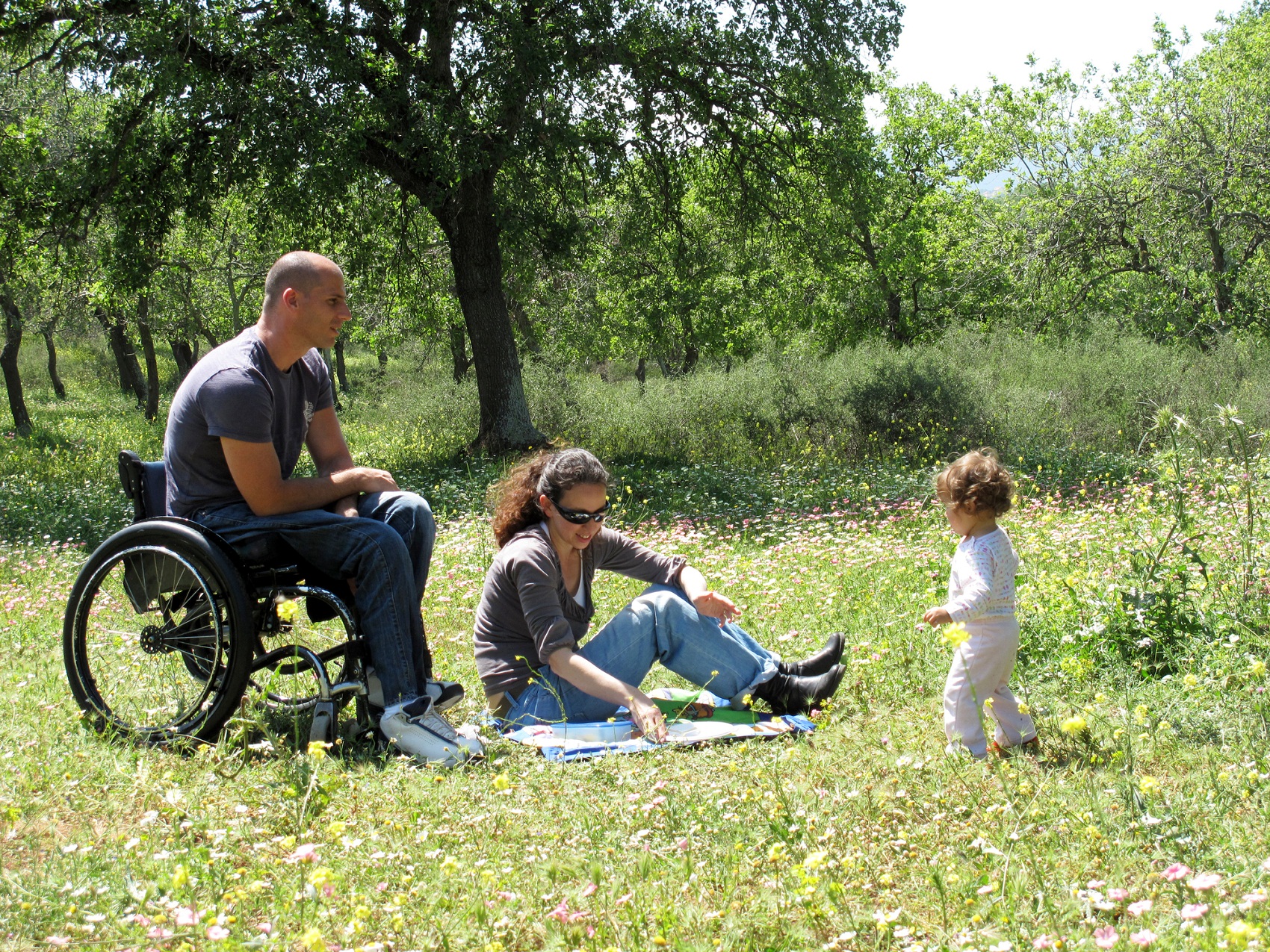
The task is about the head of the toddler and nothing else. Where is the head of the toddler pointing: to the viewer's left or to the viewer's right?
to the viewer's left

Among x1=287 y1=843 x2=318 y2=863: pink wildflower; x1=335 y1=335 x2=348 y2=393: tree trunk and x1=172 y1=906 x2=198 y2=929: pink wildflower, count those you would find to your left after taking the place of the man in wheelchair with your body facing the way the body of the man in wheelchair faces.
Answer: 1

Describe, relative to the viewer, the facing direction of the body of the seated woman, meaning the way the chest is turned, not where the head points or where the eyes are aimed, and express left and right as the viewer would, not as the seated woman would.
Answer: facing to the right of the viewer

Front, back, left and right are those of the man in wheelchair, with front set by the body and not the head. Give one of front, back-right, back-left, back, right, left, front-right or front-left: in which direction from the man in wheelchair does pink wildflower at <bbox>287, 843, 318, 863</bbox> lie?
right

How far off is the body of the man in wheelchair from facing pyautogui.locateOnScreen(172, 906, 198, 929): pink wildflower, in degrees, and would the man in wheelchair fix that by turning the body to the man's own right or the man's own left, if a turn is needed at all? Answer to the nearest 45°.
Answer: approximately 90° to the man's own right

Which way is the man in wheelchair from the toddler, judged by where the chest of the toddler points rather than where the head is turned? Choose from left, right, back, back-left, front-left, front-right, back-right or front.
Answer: front

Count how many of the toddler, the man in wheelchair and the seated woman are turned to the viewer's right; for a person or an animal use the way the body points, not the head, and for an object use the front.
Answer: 2

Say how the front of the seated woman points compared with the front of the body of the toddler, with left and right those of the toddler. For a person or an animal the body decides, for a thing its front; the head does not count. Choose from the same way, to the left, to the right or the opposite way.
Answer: the opposite way

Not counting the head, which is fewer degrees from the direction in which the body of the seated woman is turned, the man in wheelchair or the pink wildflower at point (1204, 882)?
the pink wildflower

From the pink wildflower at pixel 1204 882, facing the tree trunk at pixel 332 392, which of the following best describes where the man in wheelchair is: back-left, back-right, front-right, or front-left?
front-left

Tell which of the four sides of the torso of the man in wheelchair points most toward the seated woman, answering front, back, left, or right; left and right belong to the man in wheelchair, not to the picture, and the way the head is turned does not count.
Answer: front

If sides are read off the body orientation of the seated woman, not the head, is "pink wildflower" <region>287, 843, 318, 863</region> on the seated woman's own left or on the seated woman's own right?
on the seated woman's own right

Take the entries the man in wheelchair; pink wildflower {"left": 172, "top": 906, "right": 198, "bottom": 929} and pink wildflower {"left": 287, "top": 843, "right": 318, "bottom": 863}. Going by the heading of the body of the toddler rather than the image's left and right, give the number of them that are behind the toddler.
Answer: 0

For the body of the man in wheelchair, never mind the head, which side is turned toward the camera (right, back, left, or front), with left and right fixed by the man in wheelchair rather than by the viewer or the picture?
right

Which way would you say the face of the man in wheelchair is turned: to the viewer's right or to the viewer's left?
to the viewer's right

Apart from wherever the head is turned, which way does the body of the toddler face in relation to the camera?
to the viewer's left
